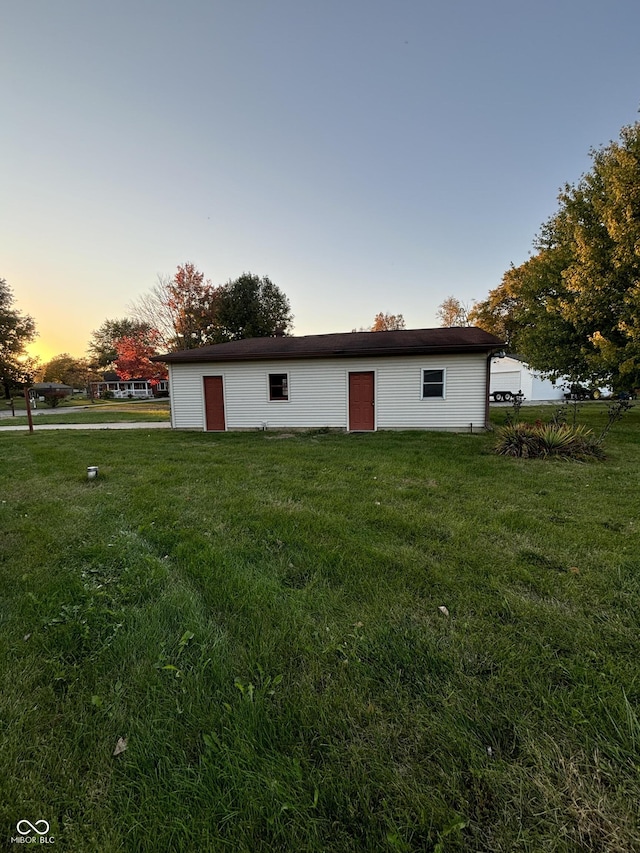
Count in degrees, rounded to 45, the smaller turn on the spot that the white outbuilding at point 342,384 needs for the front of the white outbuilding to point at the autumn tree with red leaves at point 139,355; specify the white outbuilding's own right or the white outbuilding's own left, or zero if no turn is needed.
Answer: approximately 135° to the white outbuilding's own right

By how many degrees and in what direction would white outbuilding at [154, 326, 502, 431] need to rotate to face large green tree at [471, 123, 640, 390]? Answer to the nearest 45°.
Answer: approximately 90° to its left

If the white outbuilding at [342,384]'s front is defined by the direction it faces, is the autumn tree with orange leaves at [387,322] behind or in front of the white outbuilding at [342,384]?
behind

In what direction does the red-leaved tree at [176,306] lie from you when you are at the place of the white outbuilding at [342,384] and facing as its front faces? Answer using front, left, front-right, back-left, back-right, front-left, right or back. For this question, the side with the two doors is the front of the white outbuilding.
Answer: back-right

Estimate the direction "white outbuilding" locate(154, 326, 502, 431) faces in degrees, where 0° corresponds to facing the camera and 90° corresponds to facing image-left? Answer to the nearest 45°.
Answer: approximately 0°

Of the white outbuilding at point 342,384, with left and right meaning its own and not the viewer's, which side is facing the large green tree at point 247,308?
back

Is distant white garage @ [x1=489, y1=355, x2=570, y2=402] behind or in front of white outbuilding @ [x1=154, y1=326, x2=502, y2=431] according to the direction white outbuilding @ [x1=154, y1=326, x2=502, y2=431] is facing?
behind

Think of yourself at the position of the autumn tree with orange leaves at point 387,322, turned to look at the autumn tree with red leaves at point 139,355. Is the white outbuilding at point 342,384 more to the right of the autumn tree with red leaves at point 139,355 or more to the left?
left

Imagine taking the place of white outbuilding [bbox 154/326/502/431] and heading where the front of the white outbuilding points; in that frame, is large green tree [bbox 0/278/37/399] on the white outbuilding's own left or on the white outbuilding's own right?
on the white outbuilding's own right
